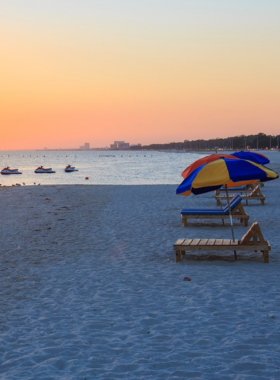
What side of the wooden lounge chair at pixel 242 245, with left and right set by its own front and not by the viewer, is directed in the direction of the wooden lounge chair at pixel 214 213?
right

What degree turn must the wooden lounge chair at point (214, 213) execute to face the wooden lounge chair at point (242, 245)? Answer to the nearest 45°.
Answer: approximately 90° to its left

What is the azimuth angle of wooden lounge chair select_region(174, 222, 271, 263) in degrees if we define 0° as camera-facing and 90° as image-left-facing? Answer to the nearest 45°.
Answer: approximately 90°

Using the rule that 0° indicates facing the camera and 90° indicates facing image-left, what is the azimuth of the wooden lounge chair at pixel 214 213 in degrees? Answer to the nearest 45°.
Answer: approximately 90°

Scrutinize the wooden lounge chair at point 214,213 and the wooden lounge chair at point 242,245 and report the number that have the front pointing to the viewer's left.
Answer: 2

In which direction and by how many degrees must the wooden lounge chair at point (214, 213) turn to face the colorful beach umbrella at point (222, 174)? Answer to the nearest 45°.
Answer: approximately 90° to its left
